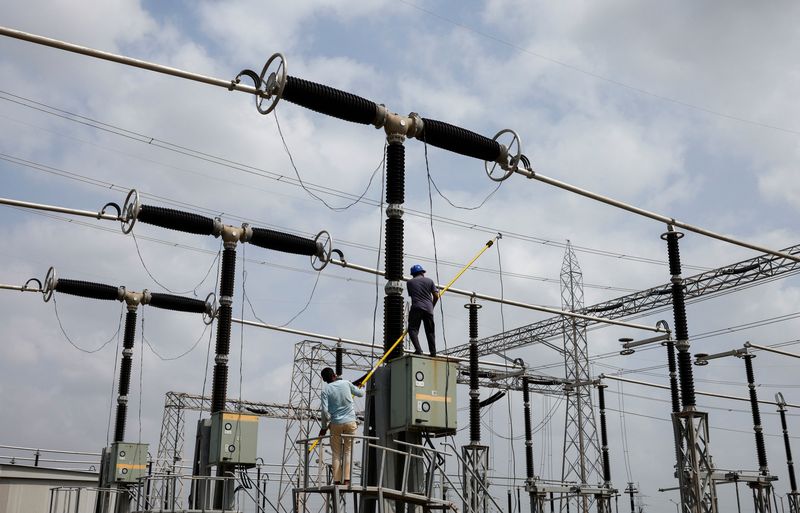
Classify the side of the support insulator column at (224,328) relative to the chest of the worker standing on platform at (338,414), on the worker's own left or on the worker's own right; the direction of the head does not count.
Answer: on the worker's own left

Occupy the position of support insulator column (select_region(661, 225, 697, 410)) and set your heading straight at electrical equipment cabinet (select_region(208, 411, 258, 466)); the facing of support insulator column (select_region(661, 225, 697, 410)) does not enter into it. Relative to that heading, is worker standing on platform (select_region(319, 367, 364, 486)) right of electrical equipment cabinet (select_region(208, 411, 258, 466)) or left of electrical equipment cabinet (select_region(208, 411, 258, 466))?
left

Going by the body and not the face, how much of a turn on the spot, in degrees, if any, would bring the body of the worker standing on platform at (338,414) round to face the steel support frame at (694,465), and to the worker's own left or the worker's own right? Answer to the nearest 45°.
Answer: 0° — they already face it

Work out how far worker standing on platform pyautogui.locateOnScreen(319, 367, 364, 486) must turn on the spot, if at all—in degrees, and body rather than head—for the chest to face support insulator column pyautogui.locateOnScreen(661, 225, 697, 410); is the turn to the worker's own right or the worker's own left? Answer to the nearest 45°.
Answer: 0° — they already face it

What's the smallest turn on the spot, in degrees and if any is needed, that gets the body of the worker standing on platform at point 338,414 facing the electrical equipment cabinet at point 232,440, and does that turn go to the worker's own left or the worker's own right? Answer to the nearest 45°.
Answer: approximately 45° to the worker's own left

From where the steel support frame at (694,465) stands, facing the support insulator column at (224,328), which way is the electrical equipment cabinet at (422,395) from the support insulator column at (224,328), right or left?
left

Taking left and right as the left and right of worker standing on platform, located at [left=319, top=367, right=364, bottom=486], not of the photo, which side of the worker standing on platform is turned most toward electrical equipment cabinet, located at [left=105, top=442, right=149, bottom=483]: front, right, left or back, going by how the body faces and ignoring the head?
left

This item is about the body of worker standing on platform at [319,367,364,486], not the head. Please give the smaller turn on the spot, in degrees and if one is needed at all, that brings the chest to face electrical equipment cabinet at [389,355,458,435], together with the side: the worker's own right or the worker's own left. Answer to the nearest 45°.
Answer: approximately 45° to the worker's own right

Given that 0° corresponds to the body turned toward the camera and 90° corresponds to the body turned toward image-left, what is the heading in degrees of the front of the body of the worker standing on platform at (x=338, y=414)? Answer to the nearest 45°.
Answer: approximately 225°
